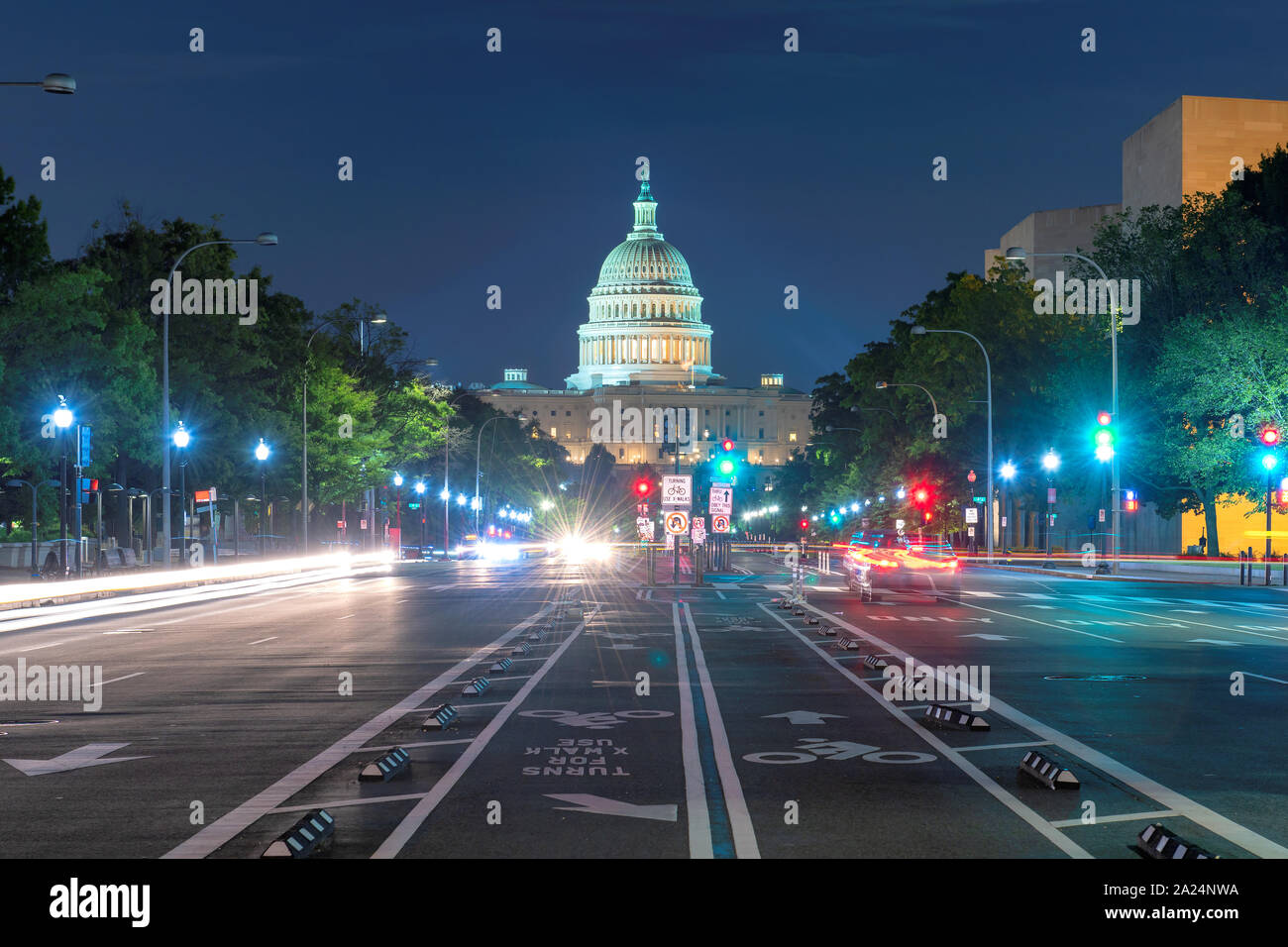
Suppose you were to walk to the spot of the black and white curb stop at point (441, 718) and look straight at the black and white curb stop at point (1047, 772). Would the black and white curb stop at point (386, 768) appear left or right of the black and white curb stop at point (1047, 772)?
right

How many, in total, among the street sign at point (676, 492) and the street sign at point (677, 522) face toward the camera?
2

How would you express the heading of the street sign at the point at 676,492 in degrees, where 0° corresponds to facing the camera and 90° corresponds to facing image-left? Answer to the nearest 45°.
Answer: approximately 0°

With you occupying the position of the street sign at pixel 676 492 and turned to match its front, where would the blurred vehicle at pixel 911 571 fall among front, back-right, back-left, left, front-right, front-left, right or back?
front-left

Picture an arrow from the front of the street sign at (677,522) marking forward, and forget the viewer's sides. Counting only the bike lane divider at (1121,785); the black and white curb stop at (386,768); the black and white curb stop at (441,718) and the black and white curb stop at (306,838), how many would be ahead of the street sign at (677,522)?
4

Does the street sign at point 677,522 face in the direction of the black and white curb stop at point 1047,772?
yes

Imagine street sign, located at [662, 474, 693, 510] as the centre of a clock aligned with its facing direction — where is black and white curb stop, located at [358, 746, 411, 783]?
The black and white curb stop is roughly at 12 o'clock from the street sign.

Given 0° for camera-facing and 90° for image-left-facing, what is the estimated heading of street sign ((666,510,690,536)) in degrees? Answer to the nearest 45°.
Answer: approximately 0°

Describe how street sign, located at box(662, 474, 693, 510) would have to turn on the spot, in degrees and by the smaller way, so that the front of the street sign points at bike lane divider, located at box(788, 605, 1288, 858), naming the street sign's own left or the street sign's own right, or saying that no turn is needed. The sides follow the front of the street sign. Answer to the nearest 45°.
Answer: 0° — it already faces it

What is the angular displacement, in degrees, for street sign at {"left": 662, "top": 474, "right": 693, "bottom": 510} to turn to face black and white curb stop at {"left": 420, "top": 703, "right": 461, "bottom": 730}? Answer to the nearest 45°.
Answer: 0° — it already faces it

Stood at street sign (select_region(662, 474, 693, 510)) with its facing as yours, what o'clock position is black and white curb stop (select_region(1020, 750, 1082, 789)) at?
The black and white curb stop is roughly at 12 o'clock from the street sign.

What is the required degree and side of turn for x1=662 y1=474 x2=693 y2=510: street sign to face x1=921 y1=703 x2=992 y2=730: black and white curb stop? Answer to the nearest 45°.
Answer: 0° — it already faces it

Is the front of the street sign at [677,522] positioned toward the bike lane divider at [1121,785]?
yes
